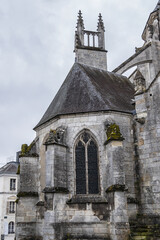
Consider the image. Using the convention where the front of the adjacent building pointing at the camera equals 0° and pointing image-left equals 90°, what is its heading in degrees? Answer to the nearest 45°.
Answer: approximately 0°

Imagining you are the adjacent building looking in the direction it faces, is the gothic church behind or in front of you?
in front
